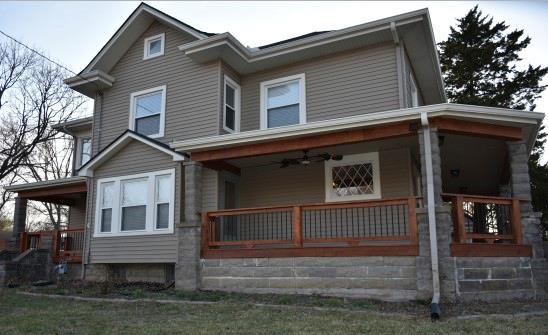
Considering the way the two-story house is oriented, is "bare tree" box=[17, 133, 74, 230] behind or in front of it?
behind

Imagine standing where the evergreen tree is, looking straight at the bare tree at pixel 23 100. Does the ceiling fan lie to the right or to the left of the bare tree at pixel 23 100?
left

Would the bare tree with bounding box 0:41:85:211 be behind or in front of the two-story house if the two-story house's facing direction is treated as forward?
behind
